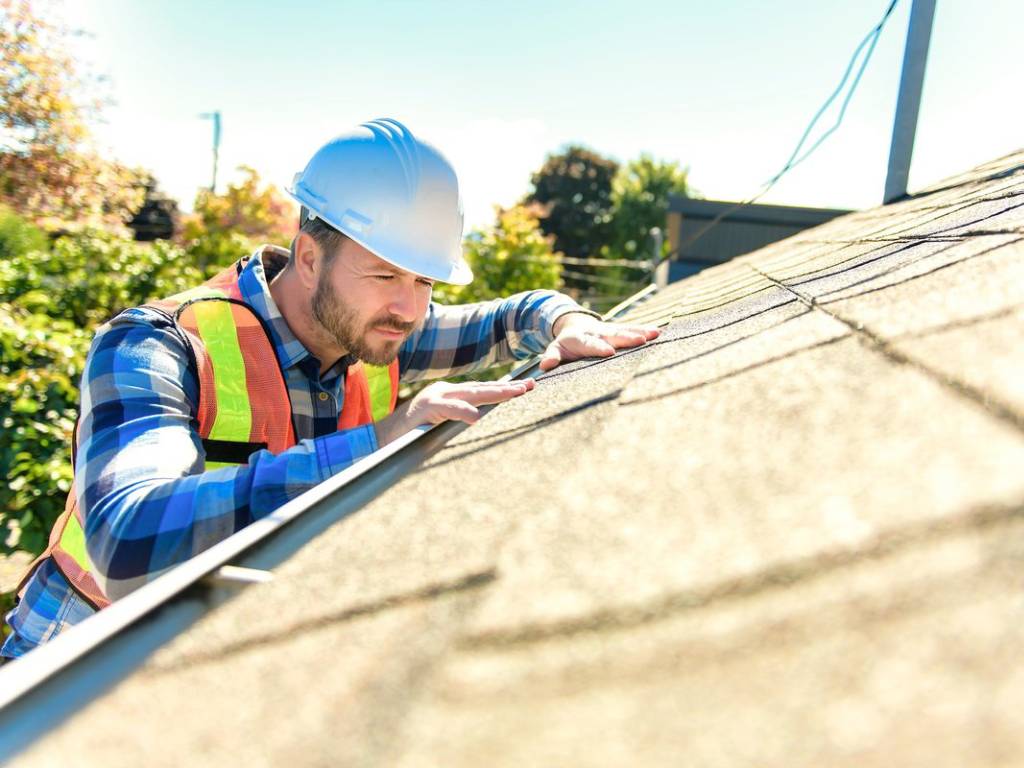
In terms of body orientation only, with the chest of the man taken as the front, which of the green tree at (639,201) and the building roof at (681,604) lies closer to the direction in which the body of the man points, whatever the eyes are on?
the building roof

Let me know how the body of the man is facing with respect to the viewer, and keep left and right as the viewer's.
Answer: facing the viewer and to the right of the viewer

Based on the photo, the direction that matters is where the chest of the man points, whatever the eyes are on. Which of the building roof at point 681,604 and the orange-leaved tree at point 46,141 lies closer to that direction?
the building roof

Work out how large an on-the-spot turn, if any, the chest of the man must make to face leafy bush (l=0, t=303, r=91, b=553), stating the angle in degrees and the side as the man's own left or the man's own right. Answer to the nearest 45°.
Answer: approximately 180°

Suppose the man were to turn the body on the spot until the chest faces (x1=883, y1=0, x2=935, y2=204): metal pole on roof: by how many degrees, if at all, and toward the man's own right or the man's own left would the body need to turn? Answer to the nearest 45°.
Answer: approximately 90° to the man's own left

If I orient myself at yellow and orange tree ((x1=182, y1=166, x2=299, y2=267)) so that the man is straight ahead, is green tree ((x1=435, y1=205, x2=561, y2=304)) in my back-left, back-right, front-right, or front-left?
front-left

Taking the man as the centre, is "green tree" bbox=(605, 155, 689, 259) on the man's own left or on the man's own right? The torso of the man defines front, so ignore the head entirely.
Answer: on the man's own left

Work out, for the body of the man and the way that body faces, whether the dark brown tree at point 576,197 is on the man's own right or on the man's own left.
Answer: on the man's own left

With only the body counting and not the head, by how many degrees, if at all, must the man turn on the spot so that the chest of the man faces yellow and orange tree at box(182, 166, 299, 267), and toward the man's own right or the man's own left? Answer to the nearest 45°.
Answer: approximately 135° to the man's own left

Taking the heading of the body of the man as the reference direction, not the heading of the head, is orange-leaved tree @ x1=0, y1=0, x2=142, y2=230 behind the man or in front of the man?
behind

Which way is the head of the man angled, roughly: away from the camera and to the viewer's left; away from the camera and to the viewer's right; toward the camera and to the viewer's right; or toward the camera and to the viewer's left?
toward the camera and to the viewer's right
